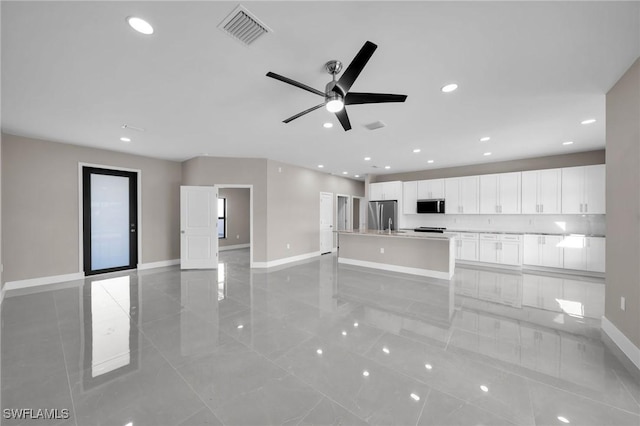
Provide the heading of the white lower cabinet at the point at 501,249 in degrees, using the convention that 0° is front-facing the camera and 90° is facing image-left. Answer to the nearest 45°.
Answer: approximately 0°

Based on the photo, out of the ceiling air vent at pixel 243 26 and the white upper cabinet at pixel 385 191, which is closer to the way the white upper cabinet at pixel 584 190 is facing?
the ceiling air vent

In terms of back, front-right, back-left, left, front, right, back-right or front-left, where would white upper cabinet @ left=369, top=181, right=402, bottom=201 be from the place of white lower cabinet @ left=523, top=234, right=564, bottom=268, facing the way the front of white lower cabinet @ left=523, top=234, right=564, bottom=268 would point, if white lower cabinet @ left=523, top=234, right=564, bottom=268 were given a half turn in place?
left

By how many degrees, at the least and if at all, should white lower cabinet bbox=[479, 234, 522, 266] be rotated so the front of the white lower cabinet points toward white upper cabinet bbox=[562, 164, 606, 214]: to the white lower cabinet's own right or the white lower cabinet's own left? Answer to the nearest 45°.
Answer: approximately 90° to the white lower cabinet's own left

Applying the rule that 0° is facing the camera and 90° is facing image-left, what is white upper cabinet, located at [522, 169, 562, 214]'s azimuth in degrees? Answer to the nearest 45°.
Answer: approximately 0°

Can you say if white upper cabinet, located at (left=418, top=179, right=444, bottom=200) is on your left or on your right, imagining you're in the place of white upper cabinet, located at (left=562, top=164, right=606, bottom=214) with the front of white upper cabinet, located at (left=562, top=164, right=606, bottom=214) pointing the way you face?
on your right

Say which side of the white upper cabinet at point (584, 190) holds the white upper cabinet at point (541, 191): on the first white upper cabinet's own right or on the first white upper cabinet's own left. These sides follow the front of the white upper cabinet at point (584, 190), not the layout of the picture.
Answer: on the first white upper cabinet's own right

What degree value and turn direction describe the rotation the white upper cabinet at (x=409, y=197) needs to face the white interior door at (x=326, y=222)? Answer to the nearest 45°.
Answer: approximately 90° to its right

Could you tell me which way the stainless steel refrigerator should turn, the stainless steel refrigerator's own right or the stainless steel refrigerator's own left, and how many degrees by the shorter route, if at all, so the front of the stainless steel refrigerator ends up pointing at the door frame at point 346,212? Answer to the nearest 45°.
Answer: approximately 135° to the stainless steel refrigerator's own right

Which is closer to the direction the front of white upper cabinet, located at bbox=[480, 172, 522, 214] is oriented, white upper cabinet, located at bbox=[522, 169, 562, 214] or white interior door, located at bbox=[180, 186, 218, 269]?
the white interior door
